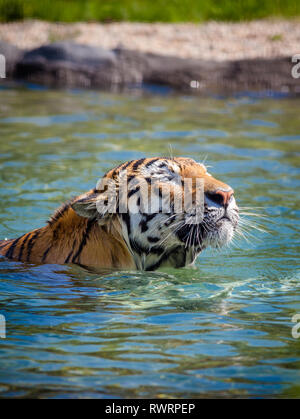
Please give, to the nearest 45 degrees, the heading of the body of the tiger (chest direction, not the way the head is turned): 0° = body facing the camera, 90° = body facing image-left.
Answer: approximately 270°

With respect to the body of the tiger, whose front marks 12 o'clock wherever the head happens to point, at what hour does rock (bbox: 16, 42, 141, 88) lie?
The rock is roughly at 9 o'clock from the tiger.
